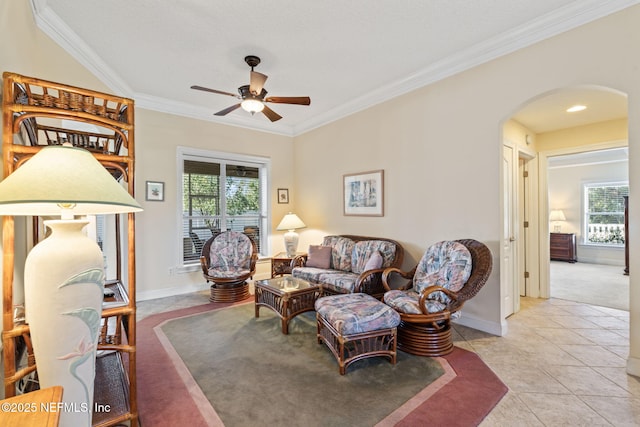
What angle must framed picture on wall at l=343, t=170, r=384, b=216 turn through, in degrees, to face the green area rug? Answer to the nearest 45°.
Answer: approximately 45° to its left

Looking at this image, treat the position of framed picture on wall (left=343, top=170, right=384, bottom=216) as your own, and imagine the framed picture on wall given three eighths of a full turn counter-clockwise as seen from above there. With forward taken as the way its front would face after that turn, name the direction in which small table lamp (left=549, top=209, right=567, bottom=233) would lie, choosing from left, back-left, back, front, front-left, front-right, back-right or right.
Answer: front-left

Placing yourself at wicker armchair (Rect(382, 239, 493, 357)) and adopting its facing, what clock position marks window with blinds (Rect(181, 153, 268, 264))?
The window with blinds is roughly at 2 o'clock from the wicker armchair.

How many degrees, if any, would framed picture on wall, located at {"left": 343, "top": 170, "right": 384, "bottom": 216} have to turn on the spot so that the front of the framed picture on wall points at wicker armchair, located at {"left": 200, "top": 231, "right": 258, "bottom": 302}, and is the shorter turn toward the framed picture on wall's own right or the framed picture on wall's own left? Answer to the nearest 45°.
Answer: approximately 45° to the framed picture on wall's own right

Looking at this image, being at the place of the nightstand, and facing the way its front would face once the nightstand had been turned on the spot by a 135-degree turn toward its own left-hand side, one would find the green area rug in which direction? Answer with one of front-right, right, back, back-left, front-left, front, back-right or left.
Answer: right

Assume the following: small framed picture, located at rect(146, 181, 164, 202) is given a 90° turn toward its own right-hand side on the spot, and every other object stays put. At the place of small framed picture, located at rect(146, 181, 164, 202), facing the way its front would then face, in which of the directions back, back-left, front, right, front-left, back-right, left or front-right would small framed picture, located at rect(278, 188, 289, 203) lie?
back

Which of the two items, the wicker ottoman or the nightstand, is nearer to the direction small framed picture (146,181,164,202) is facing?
the wicker ottoman

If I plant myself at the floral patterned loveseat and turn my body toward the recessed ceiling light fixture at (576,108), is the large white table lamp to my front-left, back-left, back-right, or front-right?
back-right

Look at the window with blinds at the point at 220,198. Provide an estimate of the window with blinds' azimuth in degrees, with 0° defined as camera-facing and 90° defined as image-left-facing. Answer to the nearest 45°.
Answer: approximately 315°

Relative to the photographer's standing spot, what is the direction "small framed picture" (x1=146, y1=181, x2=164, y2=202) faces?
facing the viewer

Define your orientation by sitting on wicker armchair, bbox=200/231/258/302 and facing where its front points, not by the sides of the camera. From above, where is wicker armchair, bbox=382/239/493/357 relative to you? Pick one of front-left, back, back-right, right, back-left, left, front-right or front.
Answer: front-left

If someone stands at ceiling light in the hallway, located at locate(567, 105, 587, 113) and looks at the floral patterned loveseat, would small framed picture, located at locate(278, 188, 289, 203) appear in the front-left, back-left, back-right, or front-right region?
front-right

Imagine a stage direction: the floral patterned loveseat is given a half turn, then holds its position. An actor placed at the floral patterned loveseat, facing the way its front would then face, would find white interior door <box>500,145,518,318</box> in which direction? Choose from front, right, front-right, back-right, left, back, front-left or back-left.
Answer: front-right

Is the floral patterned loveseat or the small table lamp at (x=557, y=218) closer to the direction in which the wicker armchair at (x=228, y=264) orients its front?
the floral patterned loveseat

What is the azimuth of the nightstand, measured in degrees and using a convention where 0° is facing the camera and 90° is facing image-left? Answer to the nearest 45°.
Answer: approximately 45°

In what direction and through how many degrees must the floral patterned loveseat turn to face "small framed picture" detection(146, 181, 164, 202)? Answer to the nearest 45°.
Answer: approximately 45° to its right

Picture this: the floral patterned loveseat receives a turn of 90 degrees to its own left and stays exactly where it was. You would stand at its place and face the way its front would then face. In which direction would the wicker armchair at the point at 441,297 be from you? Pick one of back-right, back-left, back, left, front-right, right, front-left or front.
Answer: front

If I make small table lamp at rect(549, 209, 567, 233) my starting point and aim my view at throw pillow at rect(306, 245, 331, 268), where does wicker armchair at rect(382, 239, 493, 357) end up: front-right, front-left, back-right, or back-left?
front-left

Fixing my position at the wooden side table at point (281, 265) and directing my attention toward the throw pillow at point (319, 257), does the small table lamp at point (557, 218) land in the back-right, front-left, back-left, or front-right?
front-left

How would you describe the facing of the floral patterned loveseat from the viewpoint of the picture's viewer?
facing the viewer and to the left of the viewer

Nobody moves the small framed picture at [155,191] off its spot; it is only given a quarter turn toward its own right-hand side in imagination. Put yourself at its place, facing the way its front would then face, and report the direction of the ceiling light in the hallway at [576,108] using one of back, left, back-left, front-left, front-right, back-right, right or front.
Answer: back-left

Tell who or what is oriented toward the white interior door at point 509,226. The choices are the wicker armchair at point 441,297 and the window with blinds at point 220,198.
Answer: the window with blinds

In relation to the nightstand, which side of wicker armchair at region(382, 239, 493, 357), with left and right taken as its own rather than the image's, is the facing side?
back
